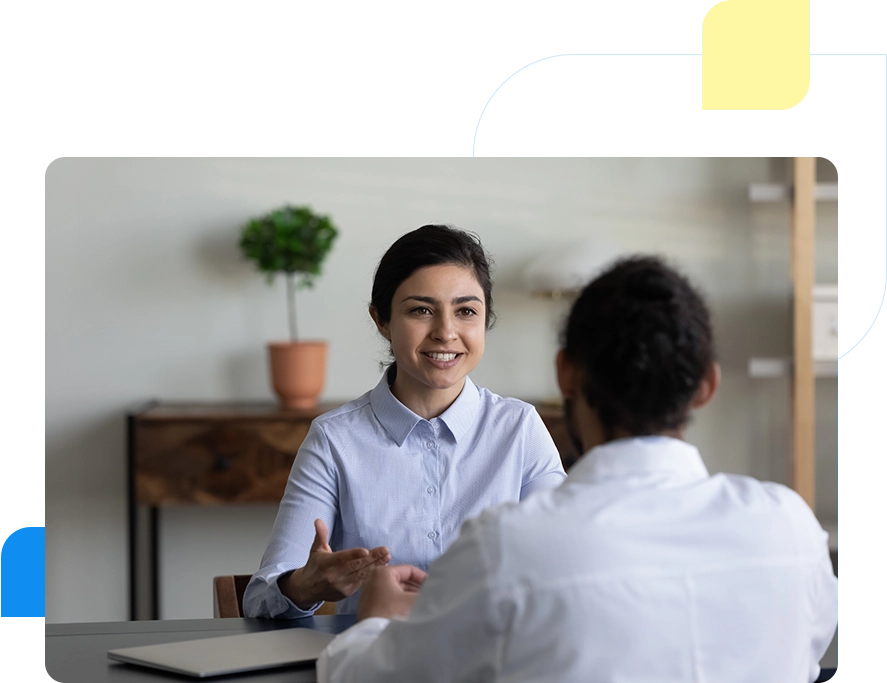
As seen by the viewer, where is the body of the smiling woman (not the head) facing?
toward the camera

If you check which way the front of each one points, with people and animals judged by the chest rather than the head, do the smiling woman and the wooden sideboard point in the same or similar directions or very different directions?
same or similar directions

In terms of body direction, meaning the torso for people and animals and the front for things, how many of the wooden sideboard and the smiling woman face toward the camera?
2

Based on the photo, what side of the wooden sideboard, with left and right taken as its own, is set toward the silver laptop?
front

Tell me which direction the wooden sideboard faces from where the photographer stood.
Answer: facing the viewer

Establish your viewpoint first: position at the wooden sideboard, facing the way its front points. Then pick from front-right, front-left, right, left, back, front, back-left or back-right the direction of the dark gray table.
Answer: front

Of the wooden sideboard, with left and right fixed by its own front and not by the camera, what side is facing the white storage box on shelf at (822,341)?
left

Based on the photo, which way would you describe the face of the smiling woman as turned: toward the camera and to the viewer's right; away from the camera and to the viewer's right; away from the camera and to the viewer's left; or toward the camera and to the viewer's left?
toward the camera and to the viewer's right
